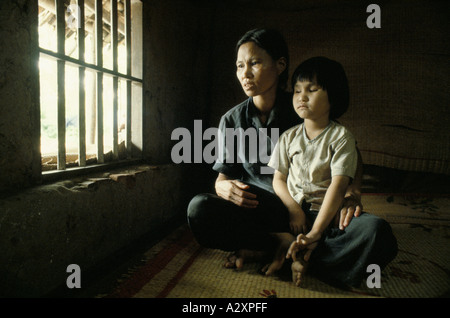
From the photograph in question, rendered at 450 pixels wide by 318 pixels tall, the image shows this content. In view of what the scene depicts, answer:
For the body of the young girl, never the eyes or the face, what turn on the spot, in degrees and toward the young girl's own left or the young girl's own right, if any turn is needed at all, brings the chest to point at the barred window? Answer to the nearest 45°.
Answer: approximately 45° to the young girl's own right

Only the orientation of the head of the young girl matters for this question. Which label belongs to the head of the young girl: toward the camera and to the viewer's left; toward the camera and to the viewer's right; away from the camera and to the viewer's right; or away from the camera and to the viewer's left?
toward the camera and to the viewer's left

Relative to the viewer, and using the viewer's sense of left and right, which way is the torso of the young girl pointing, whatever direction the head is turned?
facing the viewer and to the left of the viewer
